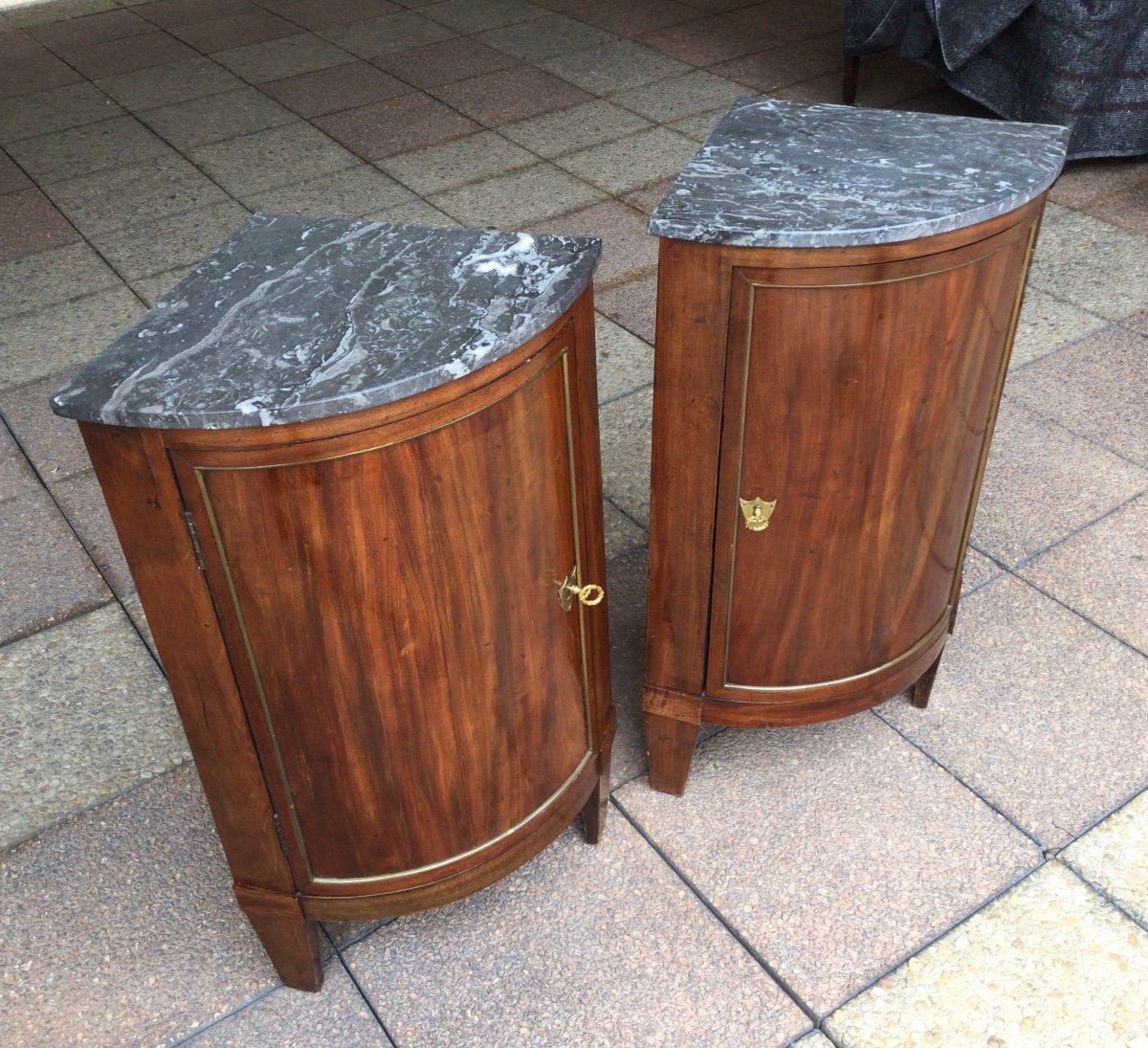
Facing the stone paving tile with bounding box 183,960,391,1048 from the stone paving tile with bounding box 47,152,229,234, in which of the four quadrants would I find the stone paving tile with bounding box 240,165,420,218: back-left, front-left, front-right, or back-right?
front-left

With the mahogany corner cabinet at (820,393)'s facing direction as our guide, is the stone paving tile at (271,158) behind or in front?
behind

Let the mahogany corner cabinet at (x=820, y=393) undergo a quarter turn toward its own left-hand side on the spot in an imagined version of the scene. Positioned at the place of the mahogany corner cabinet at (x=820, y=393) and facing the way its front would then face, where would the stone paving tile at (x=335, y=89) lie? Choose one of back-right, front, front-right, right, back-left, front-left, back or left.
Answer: left

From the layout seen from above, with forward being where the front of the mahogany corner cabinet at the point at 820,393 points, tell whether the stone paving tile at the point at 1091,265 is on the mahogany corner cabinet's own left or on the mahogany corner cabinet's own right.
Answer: on the mahogany corner cabinet's own left

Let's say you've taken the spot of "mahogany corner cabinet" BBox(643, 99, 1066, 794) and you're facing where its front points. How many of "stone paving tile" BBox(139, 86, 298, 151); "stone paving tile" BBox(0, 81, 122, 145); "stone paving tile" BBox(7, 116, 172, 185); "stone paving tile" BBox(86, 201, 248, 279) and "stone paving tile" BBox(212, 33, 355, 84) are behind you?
5

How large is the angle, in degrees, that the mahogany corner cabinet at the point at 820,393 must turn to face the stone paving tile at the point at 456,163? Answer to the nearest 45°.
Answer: approximately 180°

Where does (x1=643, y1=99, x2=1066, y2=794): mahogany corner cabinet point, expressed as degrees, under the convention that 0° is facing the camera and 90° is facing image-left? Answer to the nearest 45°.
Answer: approximately 315°

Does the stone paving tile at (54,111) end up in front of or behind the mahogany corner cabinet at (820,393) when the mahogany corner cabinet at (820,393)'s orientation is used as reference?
behind

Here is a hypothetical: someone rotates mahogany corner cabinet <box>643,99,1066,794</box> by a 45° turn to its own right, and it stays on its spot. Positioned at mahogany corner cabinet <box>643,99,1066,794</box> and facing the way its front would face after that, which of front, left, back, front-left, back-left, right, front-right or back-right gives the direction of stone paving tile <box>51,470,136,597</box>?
right

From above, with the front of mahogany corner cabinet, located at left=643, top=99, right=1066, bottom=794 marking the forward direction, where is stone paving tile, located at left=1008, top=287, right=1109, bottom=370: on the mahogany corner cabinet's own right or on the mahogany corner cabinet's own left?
on the mahogany corner cabinet's own left

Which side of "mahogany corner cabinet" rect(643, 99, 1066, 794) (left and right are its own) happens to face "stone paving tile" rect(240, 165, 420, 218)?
back

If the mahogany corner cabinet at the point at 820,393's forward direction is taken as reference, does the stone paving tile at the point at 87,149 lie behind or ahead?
behind

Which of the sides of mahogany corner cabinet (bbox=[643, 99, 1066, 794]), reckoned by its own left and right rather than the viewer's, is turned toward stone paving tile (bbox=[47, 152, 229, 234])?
back

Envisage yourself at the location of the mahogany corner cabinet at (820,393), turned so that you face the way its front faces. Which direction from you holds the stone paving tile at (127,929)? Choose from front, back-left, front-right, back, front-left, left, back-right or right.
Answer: right

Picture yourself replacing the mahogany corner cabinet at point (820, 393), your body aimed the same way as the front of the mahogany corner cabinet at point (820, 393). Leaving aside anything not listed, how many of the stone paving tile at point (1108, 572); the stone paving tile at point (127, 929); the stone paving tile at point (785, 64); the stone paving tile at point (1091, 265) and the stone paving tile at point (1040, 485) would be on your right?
1

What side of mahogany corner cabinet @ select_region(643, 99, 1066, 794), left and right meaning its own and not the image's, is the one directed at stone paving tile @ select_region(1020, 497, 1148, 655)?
left
